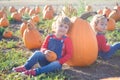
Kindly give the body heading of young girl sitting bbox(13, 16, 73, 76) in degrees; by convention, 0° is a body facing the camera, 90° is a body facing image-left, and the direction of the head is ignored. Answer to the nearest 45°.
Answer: approximately 45°

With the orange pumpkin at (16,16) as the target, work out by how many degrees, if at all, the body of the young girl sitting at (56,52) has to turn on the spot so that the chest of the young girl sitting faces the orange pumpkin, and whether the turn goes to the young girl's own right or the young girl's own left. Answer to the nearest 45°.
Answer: approximately 135° to the young girl's own right
